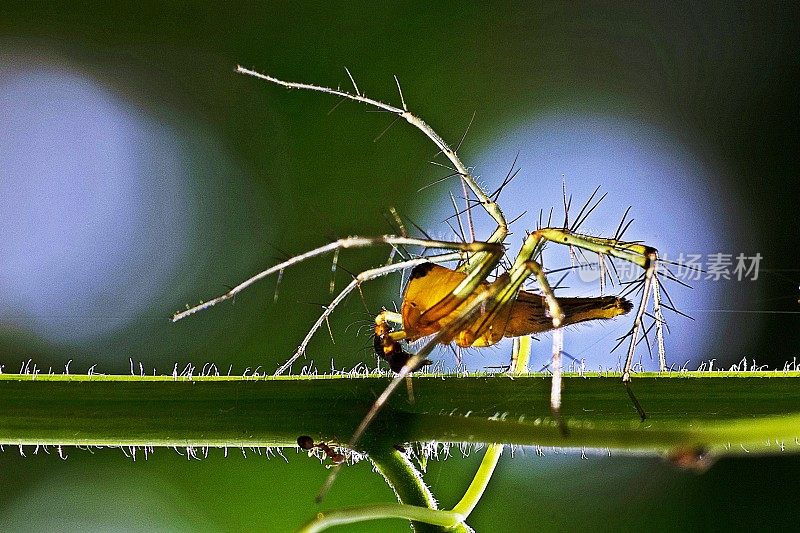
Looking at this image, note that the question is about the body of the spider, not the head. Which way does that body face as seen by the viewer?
to the viewer's left
